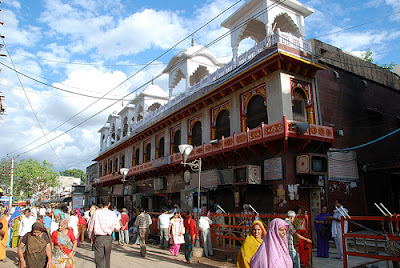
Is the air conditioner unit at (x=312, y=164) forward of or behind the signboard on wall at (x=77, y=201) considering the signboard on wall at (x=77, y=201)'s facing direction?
forward

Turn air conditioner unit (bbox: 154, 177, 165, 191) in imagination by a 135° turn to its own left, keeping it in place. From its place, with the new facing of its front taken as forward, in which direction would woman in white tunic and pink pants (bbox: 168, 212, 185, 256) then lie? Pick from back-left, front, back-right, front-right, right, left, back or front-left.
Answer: right

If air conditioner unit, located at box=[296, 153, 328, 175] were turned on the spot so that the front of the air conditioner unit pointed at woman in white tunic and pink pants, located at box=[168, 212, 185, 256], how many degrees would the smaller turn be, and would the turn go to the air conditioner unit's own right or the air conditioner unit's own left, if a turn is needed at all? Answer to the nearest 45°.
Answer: approximately 45° to the air conditioner unit's own right

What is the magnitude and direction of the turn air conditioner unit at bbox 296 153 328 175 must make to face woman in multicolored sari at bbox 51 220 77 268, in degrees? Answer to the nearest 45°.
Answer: approximately 45° to its right

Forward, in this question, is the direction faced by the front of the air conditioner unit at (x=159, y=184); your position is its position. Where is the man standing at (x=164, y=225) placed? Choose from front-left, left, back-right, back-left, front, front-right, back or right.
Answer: front-left

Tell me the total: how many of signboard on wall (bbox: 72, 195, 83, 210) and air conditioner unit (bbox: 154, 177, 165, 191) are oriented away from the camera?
0

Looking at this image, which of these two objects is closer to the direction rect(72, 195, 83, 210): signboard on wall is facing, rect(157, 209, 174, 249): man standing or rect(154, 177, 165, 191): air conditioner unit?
the man standing

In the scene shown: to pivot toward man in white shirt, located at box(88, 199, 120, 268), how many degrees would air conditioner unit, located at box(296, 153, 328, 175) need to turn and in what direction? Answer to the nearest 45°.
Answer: approximately 45° to its right
